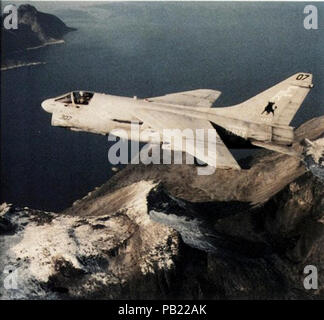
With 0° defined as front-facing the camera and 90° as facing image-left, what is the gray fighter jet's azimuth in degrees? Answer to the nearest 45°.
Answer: approximately 90°
